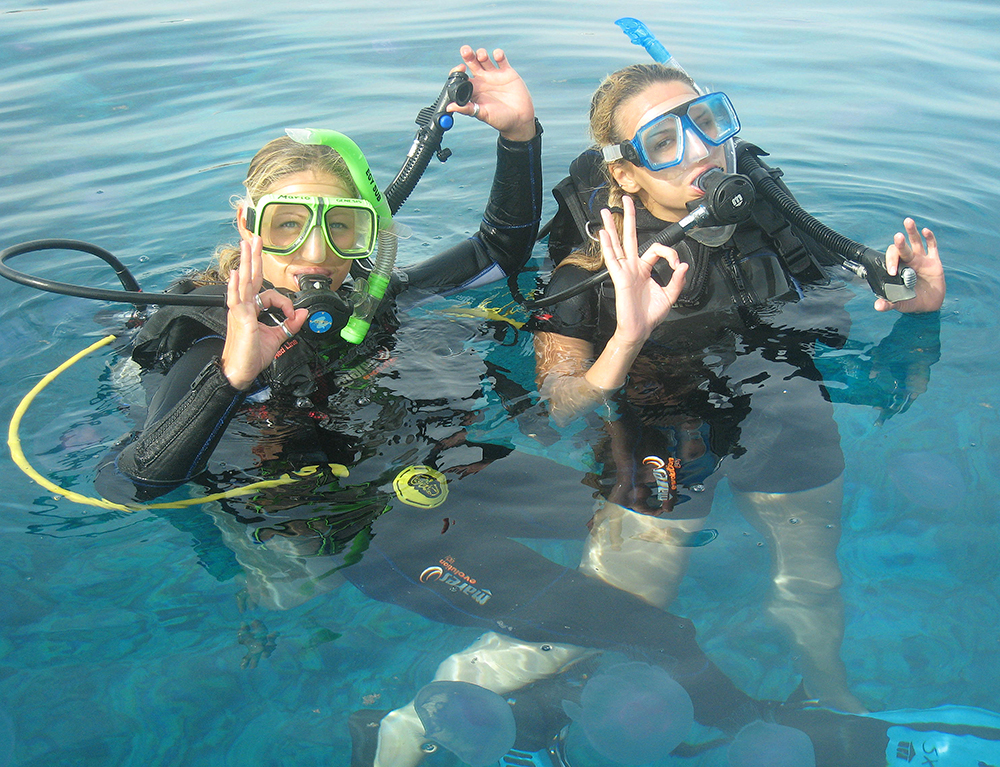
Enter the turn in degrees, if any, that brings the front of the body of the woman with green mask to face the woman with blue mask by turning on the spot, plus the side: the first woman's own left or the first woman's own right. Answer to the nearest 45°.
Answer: approximately 90° to the first woman's own left

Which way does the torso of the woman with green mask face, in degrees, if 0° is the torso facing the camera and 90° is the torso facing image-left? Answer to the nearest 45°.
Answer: approximately 0°
